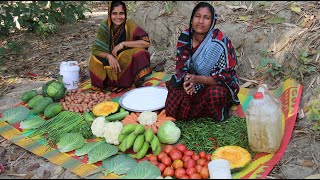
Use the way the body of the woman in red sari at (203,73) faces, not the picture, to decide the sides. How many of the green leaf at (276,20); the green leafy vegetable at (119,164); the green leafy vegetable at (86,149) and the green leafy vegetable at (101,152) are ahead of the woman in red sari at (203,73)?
3

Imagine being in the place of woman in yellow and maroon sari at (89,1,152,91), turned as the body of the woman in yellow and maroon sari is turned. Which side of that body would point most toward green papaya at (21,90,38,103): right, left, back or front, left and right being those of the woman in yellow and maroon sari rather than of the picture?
right

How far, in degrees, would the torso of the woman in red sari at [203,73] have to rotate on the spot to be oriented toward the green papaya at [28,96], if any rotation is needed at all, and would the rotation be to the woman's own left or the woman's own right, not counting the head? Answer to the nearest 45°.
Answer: approximately 45° to the woman's own right

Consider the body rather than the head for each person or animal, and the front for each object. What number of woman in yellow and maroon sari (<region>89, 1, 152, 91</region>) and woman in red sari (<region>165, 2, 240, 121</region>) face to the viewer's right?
0

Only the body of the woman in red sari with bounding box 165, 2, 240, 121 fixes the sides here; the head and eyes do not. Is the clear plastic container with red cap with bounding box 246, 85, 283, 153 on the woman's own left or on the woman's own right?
on the woman's own left

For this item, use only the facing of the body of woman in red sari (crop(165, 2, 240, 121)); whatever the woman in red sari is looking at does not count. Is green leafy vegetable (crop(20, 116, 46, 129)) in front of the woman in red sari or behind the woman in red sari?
in front

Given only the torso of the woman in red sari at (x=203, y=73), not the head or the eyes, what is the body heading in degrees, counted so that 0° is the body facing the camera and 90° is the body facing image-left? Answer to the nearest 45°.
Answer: approximately 45°

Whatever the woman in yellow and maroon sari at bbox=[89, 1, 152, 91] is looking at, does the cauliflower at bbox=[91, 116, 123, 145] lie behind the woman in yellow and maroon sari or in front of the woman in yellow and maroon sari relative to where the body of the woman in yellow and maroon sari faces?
in front

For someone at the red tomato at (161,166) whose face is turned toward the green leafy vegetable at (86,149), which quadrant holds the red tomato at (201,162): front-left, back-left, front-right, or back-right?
back-right

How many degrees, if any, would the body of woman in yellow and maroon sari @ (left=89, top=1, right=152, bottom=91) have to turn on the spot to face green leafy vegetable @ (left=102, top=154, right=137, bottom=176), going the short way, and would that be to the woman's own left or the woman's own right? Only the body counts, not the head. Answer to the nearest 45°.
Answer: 0° — they already face it

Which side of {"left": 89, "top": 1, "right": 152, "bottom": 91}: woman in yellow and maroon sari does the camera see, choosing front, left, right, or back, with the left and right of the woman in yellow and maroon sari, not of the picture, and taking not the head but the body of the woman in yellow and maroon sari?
front

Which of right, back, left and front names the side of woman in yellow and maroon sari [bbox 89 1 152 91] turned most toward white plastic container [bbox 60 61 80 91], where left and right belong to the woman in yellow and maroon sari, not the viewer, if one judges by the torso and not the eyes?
right
